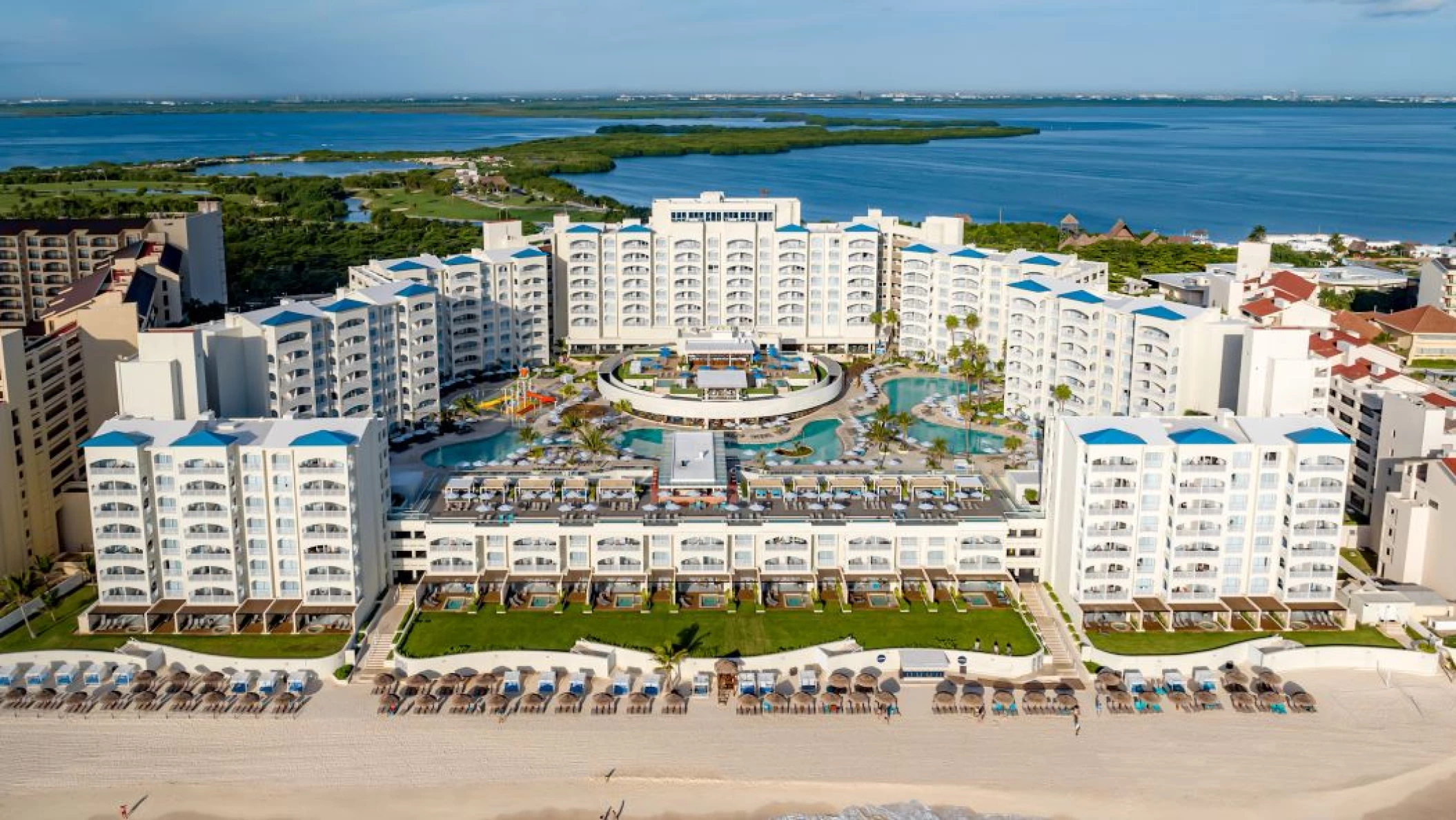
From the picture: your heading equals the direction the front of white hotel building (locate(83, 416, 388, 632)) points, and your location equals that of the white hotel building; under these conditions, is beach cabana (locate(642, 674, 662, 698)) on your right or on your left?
on your left

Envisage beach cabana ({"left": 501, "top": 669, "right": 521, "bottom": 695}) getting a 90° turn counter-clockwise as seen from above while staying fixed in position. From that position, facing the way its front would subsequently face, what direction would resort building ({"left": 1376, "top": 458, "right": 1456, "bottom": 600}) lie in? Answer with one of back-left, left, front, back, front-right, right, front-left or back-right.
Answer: front

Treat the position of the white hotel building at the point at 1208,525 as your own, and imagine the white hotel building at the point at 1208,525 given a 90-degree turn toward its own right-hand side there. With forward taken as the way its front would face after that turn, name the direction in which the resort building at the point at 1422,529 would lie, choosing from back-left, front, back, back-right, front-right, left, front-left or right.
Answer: back-right

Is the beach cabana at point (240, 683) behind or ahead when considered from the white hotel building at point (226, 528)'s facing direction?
ahead

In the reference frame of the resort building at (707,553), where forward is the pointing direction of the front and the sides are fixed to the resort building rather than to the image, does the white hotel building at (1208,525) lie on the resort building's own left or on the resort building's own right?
on the resort building's own left

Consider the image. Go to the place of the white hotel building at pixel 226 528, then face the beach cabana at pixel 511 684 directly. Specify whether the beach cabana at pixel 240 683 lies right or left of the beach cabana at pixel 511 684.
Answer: right

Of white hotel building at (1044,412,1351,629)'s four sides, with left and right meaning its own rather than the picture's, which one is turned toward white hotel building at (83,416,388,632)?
right

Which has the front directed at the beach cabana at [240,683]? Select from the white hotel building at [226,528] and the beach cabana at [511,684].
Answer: the white hotel building
